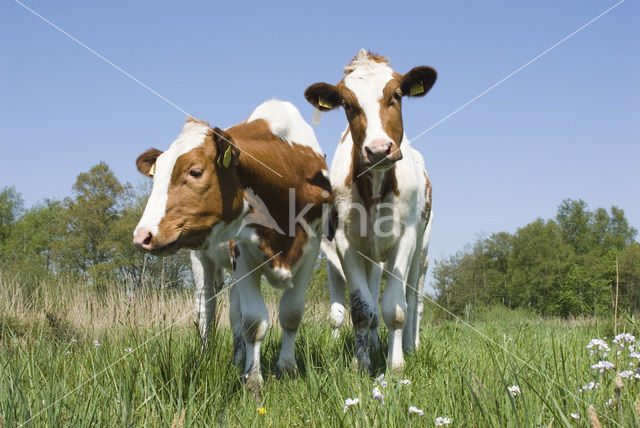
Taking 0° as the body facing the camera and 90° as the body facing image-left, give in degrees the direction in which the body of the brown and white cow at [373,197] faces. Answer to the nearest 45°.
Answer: approximately 0°

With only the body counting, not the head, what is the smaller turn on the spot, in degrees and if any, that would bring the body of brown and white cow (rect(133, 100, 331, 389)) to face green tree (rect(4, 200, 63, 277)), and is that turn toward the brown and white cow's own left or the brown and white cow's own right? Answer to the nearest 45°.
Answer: approximately 135° to the brown and white cow's own right

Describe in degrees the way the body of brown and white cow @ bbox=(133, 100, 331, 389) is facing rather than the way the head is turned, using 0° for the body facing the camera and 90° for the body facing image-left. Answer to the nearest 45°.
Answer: approximately 45°

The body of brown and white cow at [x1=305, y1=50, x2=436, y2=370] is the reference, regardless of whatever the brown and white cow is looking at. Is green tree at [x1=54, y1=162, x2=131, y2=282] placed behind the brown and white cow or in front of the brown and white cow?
behind

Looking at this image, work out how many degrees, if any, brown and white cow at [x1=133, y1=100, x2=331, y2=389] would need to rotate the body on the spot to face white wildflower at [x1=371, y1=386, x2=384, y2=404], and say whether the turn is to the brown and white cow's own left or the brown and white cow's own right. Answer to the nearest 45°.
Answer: approximately 45° to the brown and white cow's own left

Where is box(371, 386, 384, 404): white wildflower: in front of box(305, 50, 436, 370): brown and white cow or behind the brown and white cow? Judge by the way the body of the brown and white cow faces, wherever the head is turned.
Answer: in front

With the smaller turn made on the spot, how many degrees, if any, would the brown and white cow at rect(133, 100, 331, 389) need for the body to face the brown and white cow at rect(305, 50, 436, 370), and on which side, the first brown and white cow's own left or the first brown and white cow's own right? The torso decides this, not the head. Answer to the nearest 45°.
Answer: approximately 135° to the first brown and white cow's own left

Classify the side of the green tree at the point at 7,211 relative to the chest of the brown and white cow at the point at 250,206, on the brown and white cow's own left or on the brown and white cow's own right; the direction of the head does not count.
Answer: on the brown and white cow's own right

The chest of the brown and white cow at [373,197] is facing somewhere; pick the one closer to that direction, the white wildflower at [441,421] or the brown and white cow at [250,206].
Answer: the white wildflower

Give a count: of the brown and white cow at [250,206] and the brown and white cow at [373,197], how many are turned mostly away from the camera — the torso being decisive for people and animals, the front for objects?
0

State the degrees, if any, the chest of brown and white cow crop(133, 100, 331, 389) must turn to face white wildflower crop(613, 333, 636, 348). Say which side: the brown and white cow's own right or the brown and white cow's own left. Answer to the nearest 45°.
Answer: approximately 90° to the brown and white cow's own left
